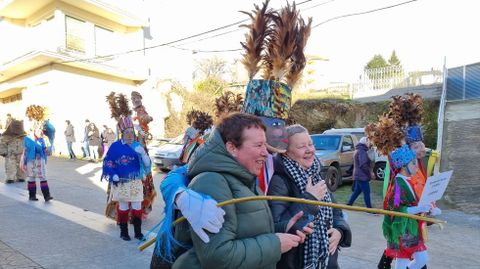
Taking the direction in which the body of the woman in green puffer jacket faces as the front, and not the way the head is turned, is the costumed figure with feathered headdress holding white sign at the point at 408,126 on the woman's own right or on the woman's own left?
on the woman's own left

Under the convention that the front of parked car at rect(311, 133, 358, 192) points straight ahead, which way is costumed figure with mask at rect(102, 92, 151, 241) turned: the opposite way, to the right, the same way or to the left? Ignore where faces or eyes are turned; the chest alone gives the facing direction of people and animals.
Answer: to the left

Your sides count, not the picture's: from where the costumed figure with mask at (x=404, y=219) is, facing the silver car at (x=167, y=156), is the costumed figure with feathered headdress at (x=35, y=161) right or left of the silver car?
left

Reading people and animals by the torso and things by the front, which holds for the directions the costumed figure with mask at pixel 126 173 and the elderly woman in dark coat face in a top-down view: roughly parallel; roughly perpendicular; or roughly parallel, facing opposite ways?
roughly parallel

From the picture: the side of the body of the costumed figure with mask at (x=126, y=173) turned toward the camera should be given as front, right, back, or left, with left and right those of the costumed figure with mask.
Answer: front

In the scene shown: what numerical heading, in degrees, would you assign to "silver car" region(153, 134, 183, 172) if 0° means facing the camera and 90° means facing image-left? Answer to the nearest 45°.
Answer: approximately 45°

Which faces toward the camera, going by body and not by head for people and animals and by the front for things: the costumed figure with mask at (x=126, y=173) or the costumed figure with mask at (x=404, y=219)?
the costumed figure with mask at (x=126, y=173)
